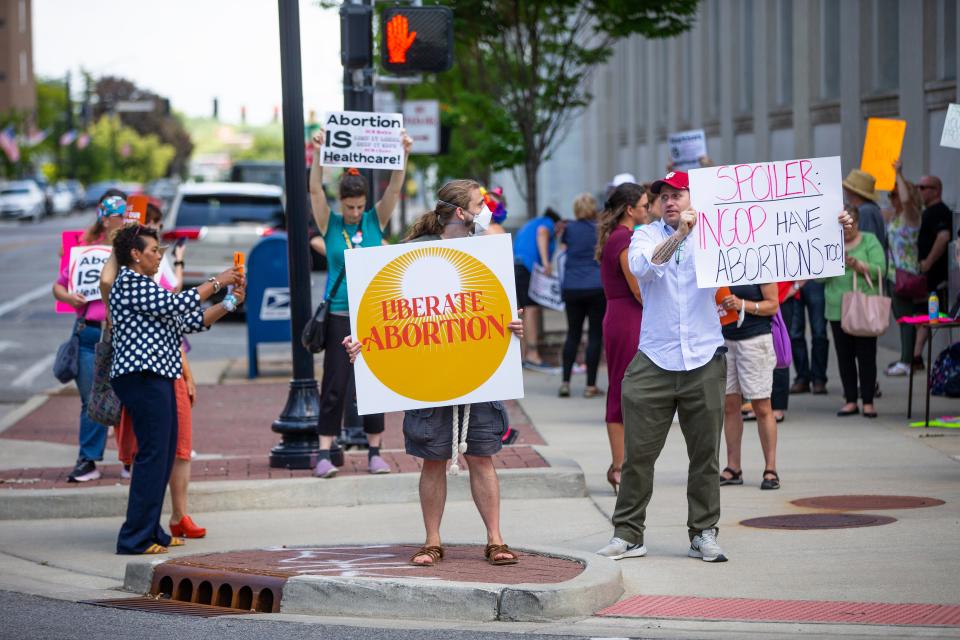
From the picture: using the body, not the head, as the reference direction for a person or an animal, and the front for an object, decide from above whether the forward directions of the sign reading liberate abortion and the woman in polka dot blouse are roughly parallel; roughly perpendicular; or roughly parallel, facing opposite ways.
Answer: roughly perpendicular

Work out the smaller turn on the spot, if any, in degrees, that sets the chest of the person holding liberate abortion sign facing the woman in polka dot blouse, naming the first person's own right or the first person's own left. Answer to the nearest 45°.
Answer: approximately 135° to the first person's own right

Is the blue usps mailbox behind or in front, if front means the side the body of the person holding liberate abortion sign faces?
behind

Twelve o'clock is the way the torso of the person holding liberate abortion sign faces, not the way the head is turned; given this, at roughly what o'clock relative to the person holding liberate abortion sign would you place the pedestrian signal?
The pedestrian signal is roughly at 6 o'clock from the person holding liberate abortion sign.

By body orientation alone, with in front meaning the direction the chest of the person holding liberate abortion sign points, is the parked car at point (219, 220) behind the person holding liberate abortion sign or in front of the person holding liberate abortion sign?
behind

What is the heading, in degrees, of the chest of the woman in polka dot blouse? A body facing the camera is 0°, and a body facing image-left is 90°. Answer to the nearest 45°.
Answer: approximately 270°

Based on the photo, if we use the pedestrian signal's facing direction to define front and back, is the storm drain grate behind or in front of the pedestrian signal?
in front

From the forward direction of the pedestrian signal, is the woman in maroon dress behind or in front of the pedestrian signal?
in front
